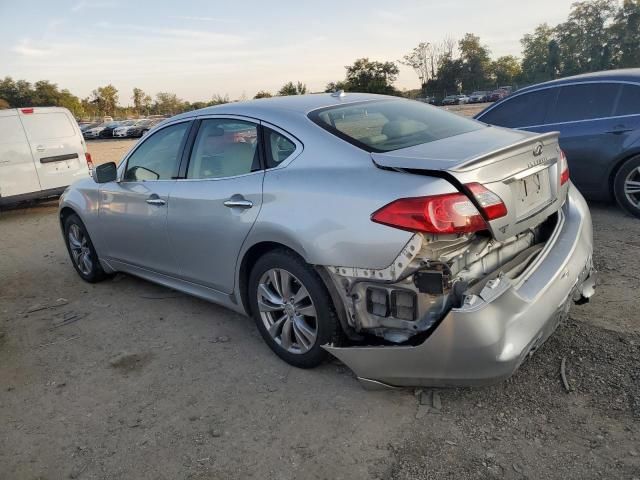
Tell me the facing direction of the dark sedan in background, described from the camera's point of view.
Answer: facing to the left of the viewer

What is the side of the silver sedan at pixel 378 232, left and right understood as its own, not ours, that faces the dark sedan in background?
right

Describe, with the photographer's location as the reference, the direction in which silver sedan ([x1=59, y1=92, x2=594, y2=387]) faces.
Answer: facing away from the viewer and to the left of the viewer

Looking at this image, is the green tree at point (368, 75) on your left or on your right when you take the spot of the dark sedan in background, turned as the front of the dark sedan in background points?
on your right

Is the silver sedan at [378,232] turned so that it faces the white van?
yes

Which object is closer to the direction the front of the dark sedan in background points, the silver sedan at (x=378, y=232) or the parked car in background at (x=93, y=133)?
the parked car in background

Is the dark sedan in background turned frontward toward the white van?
yes

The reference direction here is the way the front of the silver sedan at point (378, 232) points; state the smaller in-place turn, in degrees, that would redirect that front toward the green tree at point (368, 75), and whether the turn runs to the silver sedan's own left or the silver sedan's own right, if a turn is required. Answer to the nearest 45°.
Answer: approximately 45° to the silver sedan's own right

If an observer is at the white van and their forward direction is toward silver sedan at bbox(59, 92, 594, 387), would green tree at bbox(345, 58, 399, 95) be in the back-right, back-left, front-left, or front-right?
back-left

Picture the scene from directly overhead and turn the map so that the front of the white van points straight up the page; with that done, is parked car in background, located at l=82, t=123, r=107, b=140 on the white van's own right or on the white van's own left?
on the white van's own right

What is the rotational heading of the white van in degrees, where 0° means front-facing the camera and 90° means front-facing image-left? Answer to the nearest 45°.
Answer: approximately 135°
